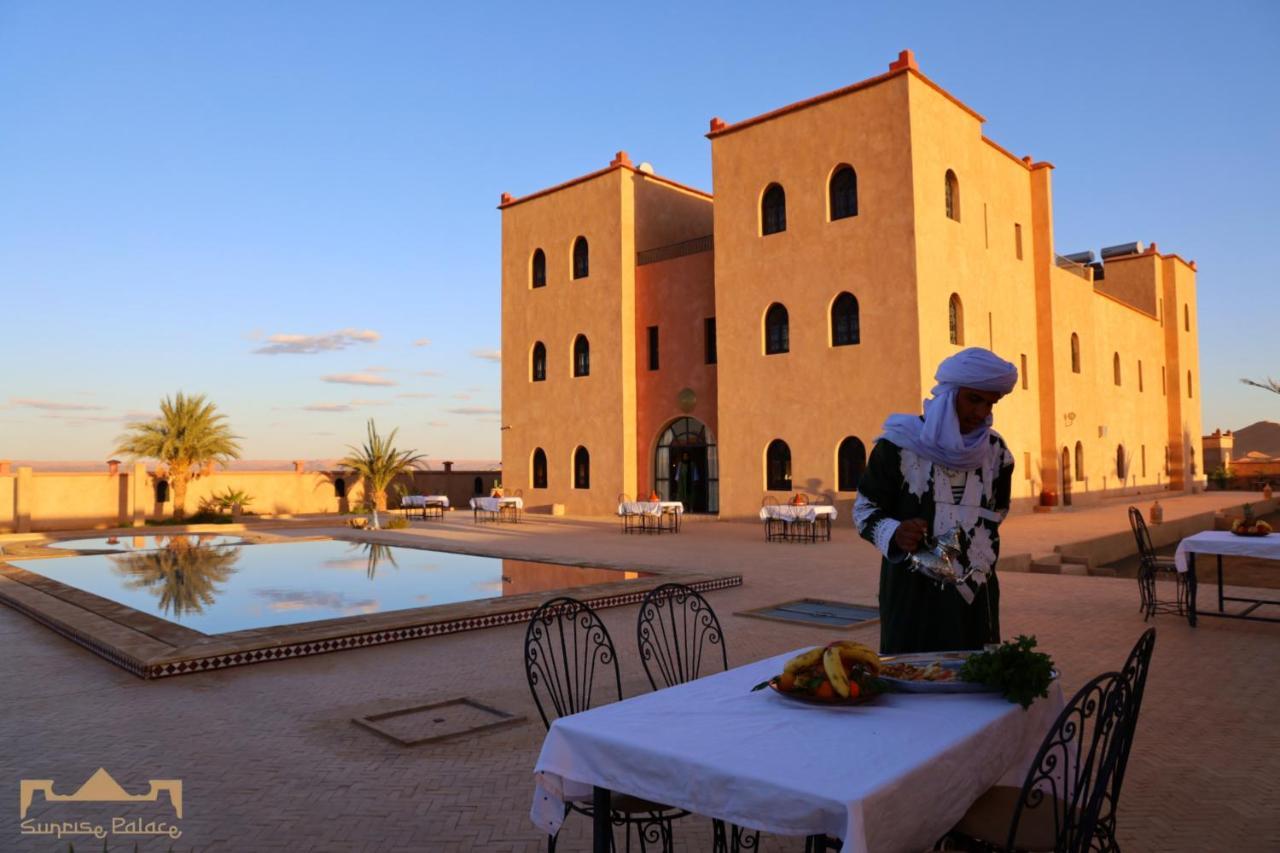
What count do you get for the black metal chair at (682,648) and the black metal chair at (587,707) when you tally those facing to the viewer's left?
0

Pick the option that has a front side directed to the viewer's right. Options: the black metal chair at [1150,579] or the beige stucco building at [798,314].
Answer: the black metal chair

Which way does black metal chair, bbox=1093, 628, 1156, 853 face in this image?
to the viewer's left

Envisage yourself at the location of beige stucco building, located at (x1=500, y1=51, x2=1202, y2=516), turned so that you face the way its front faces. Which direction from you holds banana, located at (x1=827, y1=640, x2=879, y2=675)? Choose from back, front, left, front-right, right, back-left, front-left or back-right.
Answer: front-left

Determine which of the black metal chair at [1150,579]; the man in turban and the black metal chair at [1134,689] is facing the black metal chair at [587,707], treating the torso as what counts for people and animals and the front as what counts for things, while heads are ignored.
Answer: the black metal chair at [1134,689]

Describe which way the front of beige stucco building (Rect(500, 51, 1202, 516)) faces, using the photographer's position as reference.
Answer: facing the viewer and to the left of the viewer

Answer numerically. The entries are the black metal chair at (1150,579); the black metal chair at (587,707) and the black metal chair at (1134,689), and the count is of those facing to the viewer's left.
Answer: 1

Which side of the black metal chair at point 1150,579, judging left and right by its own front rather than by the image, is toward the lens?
right

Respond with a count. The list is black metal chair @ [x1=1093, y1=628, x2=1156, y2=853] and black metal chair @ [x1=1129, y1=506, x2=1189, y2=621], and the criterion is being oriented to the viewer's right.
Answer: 1

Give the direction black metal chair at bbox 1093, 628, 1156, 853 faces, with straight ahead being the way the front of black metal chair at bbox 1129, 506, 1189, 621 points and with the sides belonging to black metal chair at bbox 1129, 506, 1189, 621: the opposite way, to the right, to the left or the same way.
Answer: the opposite way

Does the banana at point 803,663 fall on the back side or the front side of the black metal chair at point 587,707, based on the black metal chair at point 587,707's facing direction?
on the front side

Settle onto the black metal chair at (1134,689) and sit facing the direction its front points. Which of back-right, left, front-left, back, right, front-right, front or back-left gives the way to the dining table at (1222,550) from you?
right

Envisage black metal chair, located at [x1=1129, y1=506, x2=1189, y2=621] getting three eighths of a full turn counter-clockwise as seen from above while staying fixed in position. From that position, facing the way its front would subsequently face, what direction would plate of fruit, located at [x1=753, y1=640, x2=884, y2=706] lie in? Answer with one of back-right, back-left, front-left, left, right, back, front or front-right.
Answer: back-left
